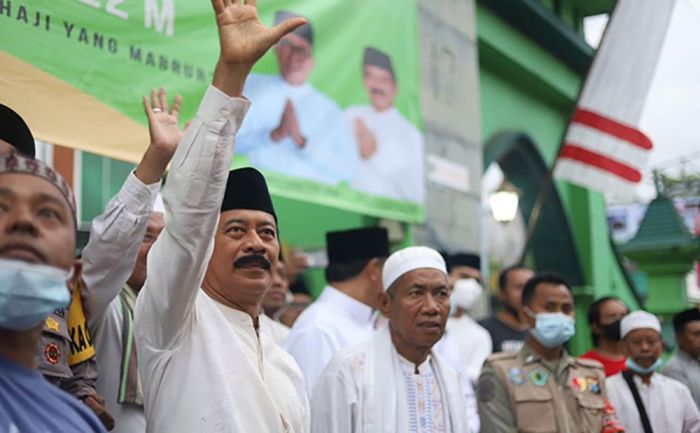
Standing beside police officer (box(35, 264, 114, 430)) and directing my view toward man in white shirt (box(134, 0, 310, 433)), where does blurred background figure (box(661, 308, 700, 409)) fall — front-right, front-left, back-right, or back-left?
front-left

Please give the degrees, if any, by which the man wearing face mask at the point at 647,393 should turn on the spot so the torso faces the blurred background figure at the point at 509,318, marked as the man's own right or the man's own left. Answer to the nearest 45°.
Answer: approximately 135° to the man's own right

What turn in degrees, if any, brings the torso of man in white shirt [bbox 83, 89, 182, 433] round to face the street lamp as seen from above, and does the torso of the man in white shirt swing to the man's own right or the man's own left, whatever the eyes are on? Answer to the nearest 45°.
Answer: approximately 90° to the man's own left

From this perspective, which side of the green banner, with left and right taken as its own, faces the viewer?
front

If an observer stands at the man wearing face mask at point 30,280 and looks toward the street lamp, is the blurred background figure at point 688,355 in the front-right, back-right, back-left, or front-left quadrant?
front-right

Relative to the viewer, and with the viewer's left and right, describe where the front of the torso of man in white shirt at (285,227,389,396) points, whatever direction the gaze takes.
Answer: facing away from the viewer and to the right of the viewer

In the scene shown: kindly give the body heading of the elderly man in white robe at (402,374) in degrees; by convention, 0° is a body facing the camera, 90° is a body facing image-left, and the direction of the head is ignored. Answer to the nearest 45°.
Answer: approximately 315°

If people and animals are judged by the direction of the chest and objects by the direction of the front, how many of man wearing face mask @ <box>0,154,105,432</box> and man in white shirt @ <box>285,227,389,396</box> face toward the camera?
1

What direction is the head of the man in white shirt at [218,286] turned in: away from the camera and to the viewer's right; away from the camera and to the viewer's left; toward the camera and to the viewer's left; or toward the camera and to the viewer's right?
toward the camera and to the viewer's right

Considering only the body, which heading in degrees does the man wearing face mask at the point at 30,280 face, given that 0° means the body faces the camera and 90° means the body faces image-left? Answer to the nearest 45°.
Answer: approximately 0°

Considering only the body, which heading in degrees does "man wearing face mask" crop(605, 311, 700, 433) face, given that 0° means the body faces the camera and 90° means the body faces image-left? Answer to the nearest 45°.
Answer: approximately 0°
